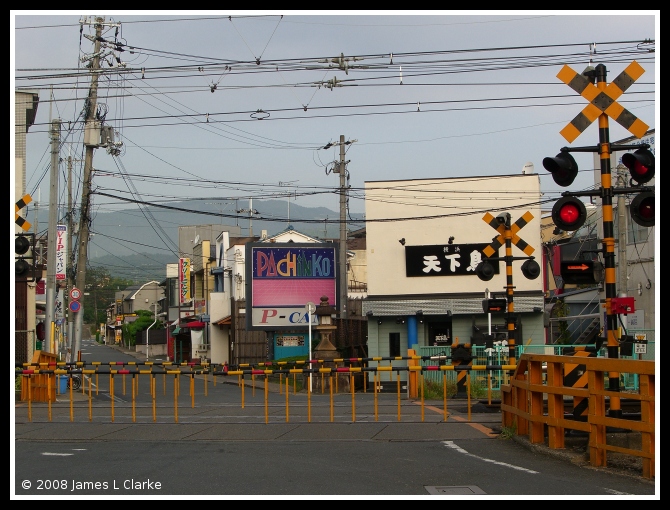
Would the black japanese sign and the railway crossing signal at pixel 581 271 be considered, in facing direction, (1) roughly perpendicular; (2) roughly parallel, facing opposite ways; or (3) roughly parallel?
roughly parallel

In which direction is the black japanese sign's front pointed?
toward the camera

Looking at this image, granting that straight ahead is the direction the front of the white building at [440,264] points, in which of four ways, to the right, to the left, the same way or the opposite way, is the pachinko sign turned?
the same way

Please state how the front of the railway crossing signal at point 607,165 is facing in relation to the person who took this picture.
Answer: facing the viewer

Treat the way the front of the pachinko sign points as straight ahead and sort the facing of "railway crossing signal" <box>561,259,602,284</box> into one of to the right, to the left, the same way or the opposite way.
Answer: the same way

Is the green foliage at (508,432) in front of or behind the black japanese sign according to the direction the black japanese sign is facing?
in front

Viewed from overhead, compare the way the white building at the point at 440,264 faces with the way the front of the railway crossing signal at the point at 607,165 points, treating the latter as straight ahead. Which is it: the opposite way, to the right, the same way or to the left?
the same way

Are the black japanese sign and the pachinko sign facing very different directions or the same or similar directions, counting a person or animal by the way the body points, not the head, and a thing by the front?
same or similar directions

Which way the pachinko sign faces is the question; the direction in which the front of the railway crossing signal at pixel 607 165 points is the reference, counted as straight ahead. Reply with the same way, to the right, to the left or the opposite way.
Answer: the same way

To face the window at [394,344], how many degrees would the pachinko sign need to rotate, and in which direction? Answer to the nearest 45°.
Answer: approximately 45° to its left

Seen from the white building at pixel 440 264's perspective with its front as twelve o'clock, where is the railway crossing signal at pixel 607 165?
The railway crossing signal is roughly at 12 o'clock from the white building.

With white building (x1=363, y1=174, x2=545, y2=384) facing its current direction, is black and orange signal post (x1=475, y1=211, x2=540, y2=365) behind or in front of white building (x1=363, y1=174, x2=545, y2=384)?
in front

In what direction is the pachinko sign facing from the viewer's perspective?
toward the camera
